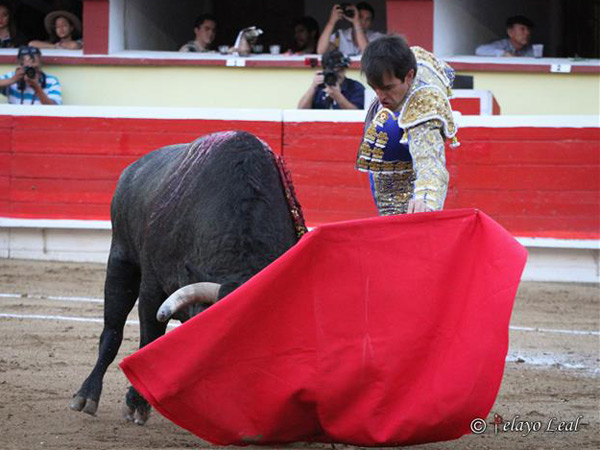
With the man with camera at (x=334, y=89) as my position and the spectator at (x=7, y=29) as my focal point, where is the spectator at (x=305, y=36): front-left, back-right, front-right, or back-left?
front-right

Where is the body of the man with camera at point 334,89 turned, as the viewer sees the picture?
toward the camera

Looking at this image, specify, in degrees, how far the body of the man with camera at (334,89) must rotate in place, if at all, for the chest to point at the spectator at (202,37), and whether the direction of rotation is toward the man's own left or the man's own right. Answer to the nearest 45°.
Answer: approximately 135° to the man's own right

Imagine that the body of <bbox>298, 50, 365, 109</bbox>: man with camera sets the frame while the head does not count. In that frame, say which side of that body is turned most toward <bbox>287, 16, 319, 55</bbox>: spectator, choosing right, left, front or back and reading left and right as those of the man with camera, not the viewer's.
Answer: back

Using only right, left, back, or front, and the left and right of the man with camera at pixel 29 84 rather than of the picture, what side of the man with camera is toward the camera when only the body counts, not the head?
front

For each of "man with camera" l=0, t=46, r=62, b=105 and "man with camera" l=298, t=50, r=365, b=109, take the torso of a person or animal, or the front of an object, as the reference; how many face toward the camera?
2

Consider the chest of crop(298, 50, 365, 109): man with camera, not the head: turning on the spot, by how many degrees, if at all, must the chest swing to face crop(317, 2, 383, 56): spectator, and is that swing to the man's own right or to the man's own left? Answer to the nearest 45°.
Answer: approximately 180°

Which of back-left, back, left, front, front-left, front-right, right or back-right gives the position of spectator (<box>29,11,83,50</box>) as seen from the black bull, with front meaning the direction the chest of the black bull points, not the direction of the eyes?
back-left

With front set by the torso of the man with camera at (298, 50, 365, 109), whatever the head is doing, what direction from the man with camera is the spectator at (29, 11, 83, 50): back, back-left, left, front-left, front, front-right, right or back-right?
back-right

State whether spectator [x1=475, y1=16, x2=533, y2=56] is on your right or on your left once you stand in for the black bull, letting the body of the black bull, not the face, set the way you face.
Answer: on your left

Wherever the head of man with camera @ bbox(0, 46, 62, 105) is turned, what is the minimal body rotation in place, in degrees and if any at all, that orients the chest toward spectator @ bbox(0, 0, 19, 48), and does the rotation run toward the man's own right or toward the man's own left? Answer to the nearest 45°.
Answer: approximately 180°

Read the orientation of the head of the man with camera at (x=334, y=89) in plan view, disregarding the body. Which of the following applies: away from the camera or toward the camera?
toward the camera
